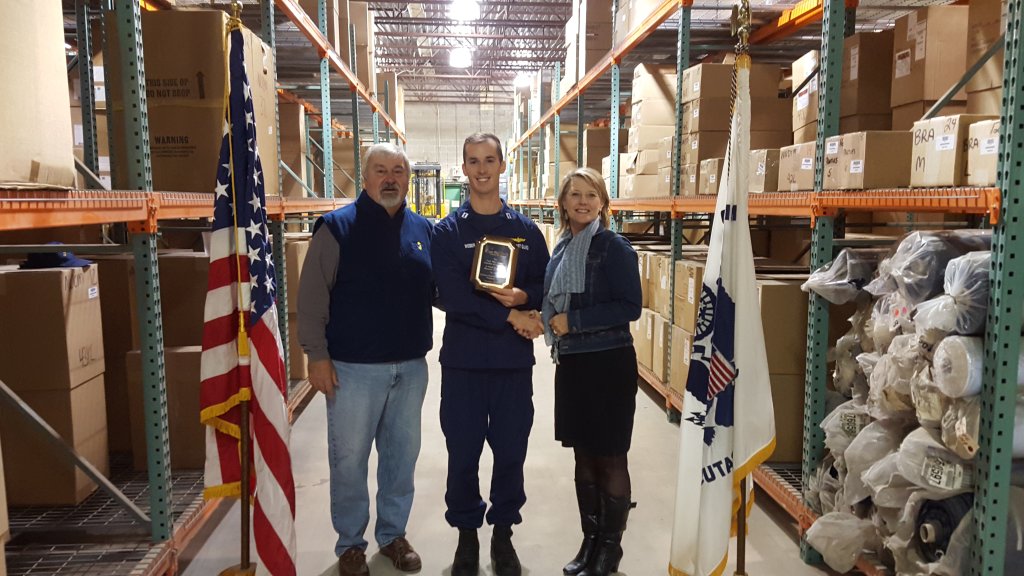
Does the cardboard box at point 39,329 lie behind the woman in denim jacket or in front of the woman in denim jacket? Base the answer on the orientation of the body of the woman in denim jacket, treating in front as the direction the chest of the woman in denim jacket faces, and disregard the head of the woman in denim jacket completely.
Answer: in front

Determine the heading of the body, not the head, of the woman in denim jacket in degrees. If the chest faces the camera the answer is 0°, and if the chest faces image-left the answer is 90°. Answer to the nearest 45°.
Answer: approximately 45°

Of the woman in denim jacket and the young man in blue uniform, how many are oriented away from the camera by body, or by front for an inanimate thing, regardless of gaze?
0

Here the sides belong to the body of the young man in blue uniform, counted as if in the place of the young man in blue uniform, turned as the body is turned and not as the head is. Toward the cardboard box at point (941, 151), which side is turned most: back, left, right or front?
left

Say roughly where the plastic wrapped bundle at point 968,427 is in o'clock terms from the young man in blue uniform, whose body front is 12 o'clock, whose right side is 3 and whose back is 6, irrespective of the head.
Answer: The plastic wrapped bundle is roughly at 10 o'clock from the young man in blue uniform.

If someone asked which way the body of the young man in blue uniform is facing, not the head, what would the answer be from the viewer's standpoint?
toward the camera

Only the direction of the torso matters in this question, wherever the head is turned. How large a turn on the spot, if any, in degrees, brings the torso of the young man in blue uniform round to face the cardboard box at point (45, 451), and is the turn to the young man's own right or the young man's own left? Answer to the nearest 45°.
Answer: approximately 90° to the young man's own right

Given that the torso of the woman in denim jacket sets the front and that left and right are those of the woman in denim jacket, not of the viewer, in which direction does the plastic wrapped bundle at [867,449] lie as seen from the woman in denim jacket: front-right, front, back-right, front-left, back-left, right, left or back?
back-left

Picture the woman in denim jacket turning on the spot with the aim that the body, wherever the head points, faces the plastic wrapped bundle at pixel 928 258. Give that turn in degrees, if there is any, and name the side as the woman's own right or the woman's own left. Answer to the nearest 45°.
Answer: approximately 135° to the woman's own left

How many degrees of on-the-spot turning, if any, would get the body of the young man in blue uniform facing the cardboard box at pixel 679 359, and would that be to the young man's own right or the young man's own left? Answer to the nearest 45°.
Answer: approximately 135° to the young man's own left

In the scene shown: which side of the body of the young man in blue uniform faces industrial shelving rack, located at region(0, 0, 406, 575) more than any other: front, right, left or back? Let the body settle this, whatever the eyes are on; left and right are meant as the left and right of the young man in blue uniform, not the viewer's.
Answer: right
